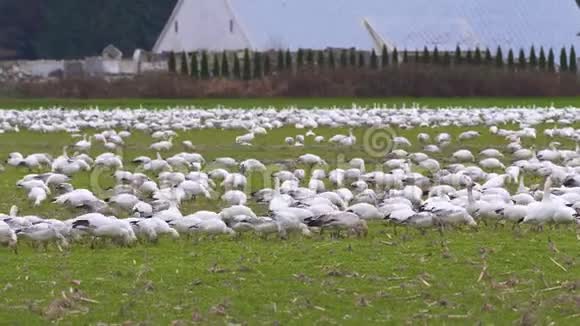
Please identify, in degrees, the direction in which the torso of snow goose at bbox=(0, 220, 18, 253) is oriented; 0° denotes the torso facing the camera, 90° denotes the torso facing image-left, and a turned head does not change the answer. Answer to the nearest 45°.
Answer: approximately 270°

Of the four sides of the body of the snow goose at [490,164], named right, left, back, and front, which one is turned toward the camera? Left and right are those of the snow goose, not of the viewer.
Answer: right
